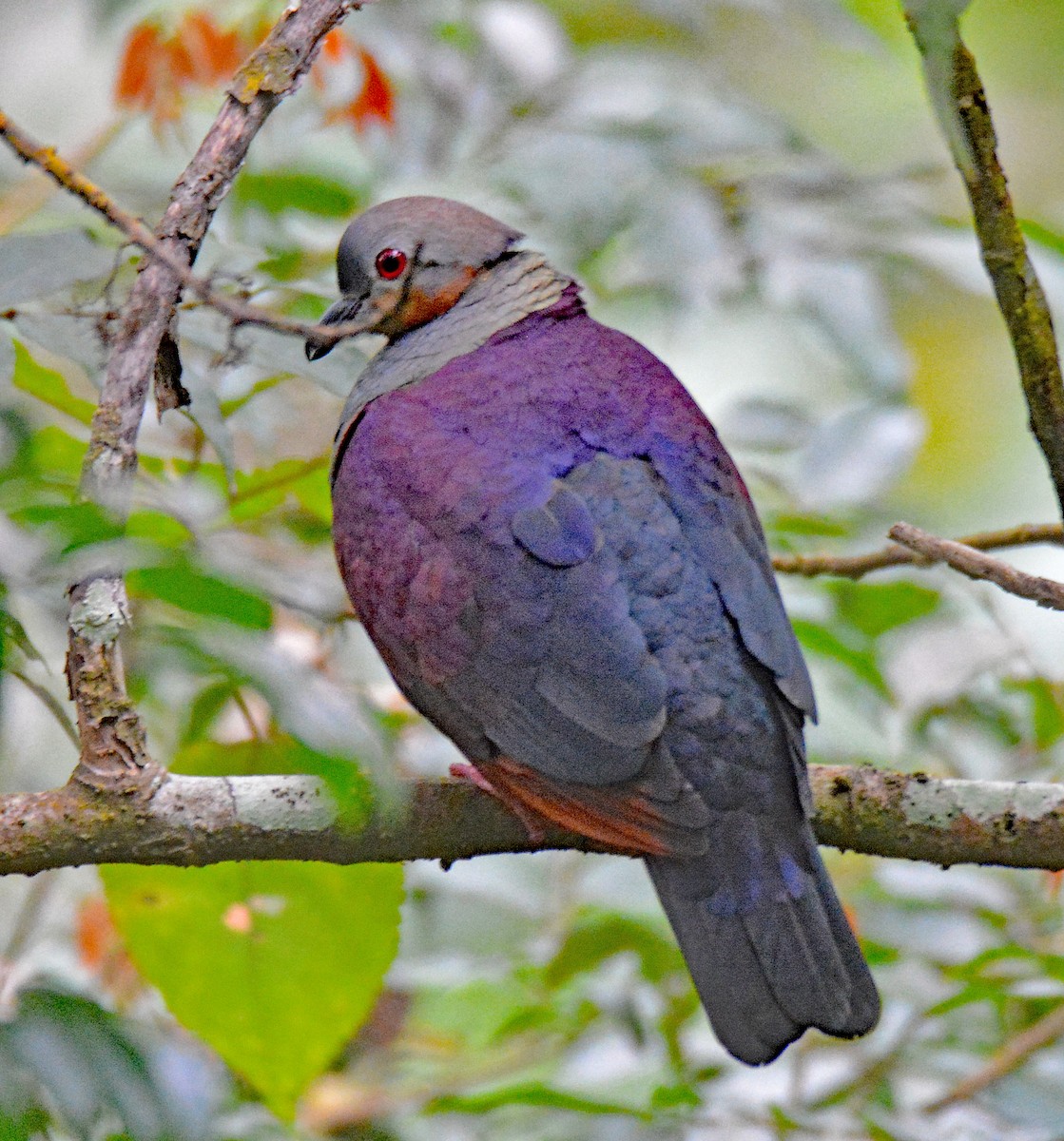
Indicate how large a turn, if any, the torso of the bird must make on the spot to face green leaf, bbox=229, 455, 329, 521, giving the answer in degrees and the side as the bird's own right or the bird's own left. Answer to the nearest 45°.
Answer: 0° — it already faces it

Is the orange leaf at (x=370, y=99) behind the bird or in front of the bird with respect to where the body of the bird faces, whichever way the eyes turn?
in front

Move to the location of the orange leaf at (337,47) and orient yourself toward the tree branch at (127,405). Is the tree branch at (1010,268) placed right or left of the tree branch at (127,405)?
left

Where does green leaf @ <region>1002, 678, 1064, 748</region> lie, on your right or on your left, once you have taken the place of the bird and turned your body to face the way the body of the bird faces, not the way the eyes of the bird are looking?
on your right

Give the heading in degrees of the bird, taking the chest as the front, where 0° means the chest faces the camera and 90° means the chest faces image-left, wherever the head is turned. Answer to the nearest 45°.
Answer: approximately 135°

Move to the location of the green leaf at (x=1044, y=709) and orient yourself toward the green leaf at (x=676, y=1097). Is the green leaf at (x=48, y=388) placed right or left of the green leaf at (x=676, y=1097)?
right
